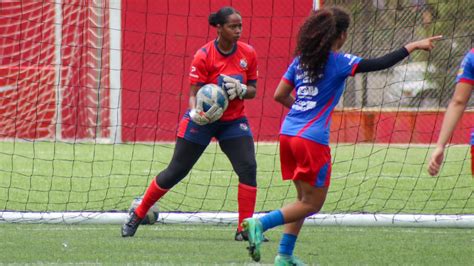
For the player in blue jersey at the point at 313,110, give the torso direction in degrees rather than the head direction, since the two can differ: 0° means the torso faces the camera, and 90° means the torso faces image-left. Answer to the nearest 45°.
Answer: approximately 225°

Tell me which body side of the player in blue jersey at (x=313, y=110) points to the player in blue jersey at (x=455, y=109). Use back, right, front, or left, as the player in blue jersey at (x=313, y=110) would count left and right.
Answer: right

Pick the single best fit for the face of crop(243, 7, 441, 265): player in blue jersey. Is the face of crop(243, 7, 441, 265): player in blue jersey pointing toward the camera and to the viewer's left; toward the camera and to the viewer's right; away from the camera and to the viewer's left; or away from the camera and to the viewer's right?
away from the camera and to the viewer's right

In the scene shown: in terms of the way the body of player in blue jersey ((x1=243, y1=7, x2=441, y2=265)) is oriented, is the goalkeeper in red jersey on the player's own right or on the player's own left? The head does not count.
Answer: on the player's own left
